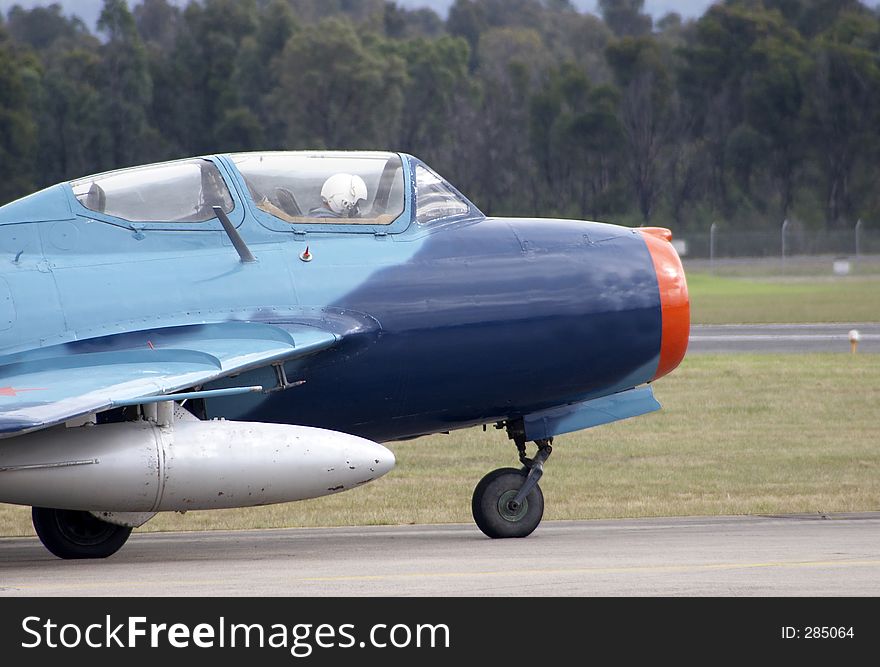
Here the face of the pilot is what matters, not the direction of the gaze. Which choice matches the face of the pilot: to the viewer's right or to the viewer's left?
to the viewer's right

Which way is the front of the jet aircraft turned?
to the viewer's right

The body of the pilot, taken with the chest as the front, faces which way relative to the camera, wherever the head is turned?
to the viewer's right
